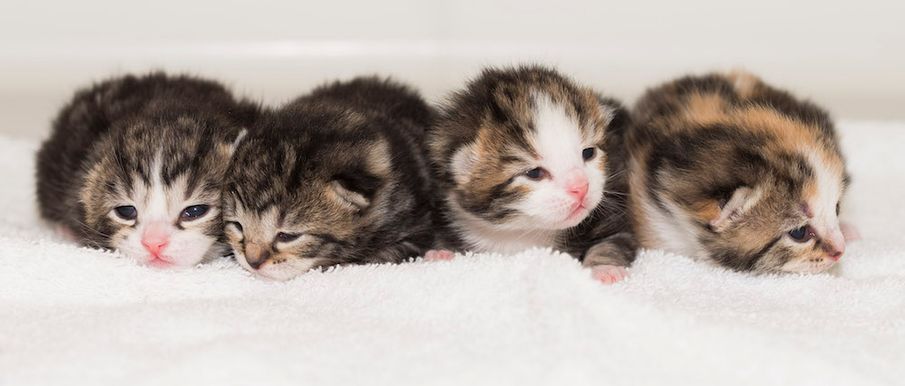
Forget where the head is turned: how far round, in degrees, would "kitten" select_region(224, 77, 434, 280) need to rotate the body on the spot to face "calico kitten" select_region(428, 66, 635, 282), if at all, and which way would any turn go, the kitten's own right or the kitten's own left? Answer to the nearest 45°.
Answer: approximately 135° to the kitten's own left

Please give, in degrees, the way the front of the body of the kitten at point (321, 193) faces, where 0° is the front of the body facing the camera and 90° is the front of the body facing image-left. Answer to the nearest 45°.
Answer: approximately 45°

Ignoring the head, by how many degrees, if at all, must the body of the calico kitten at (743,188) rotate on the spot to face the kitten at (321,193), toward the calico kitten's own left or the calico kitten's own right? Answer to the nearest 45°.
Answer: approximately 90° to the calico kitten's own right

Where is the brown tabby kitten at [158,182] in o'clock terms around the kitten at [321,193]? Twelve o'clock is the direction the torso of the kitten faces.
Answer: The brown tabby kitten is roughly at 2 o'clock from the kitten.

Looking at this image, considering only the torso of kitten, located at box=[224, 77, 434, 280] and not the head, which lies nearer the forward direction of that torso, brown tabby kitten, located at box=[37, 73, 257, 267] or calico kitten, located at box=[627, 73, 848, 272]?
the brown tabby kitten

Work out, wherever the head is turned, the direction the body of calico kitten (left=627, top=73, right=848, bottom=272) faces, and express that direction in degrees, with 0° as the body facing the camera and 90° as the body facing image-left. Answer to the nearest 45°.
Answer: approximately 315°
